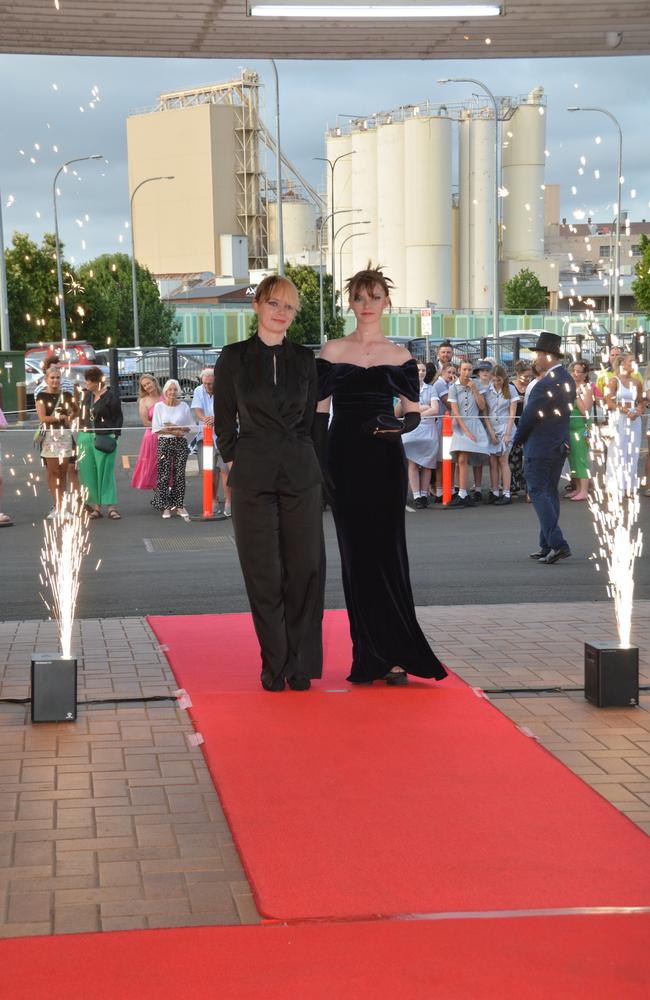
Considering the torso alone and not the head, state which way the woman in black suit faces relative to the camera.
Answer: toward the camera

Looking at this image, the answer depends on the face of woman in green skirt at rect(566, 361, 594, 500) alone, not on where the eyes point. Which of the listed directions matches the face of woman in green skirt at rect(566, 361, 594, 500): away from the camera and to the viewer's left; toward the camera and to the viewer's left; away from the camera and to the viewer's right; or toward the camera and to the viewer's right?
toward the camera and to the viewer's left

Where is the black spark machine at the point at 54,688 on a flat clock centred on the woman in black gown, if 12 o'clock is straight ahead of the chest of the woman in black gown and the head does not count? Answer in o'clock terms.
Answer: The black spark machine is roughly at 2 o'clock from the woman in black gown.

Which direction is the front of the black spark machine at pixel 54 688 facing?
toward the camera

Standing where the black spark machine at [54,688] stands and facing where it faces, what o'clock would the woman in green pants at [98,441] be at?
The woman in green pants is roughly at 6 o'clock from the black spark machine.

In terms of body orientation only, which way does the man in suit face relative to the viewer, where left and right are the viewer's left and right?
facing to the left of the viewer

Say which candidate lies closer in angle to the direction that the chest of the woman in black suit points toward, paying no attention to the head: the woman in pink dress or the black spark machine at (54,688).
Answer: the black spark machine

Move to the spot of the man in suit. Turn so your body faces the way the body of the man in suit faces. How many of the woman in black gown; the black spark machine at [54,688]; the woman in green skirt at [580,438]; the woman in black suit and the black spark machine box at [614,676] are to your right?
1

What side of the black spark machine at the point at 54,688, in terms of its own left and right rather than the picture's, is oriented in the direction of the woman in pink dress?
back

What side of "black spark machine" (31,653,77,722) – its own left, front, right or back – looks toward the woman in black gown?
left
